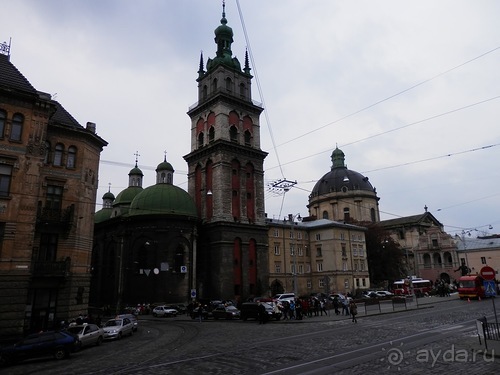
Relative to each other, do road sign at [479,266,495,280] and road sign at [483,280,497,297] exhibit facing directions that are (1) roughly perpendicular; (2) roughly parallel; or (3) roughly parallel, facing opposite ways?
roughly parallel

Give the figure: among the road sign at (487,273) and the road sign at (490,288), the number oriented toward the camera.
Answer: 2

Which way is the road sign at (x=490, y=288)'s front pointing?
toward the camera

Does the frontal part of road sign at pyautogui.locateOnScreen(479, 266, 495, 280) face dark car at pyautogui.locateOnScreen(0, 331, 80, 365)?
no

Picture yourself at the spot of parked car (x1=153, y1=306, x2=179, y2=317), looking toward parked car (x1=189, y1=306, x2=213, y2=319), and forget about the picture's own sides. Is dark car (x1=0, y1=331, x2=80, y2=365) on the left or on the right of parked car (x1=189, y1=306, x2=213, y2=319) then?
right

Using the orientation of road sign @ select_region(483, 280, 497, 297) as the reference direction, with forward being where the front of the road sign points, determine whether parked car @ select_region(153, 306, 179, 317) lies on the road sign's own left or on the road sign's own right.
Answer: on the road sign's own right

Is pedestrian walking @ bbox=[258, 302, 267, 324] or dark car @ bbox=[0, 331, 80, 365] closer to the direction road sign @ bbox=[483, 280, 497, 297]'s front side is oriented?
the dark car

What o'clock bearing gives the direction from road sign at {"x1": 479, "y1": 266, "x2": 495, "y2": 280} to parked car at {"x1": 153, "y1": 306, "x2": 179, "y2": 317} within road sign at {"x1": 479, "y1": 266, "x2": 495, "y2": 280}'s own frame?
The parked car is roughly at 4 o'clock from the road sign.

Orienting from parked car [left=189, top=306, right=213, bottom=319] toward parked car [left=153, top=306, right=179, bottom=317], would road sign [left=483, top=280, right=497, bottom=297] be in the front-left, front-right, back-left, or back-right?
back-left

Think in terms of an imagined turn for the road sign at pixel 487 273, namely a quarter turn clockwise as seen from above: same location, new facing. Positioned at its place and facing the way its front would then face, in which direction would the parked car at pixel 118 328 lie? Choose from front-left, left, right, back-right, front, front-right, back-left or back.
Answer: front

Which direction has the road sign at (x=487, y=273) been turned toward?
toward the camera

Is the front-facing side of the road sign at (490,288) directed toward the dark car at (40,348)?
no

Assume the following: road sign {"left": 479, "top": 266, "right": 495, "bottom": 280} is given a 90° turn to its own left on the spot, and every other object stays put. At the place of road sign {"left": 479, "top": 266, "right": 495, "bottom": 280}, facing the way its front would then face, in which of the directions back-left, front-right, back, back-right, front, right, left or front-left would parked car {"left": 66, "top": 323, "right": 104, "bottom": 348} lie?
back

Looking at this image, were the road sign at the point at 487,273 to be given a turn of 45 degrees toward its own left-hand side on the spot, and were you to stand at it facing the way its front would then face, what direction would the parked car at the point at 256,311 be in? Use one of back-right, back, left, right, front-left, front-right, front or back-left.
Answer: back

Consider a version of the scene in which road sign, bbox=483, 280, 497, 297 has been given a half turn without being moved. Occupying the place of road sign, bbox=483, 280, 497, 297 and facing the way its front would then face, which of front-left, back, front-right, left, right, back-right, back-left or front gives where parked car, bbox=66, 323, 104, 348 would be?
left

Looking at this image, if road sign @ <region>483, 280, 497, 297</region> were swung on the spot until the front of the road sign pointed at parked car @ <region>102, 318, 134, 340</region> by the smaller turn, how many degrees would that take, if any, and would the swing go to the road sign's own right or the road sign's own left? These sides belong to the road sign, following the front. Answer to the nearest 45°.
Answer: approximately 90° to the road sign's own right
